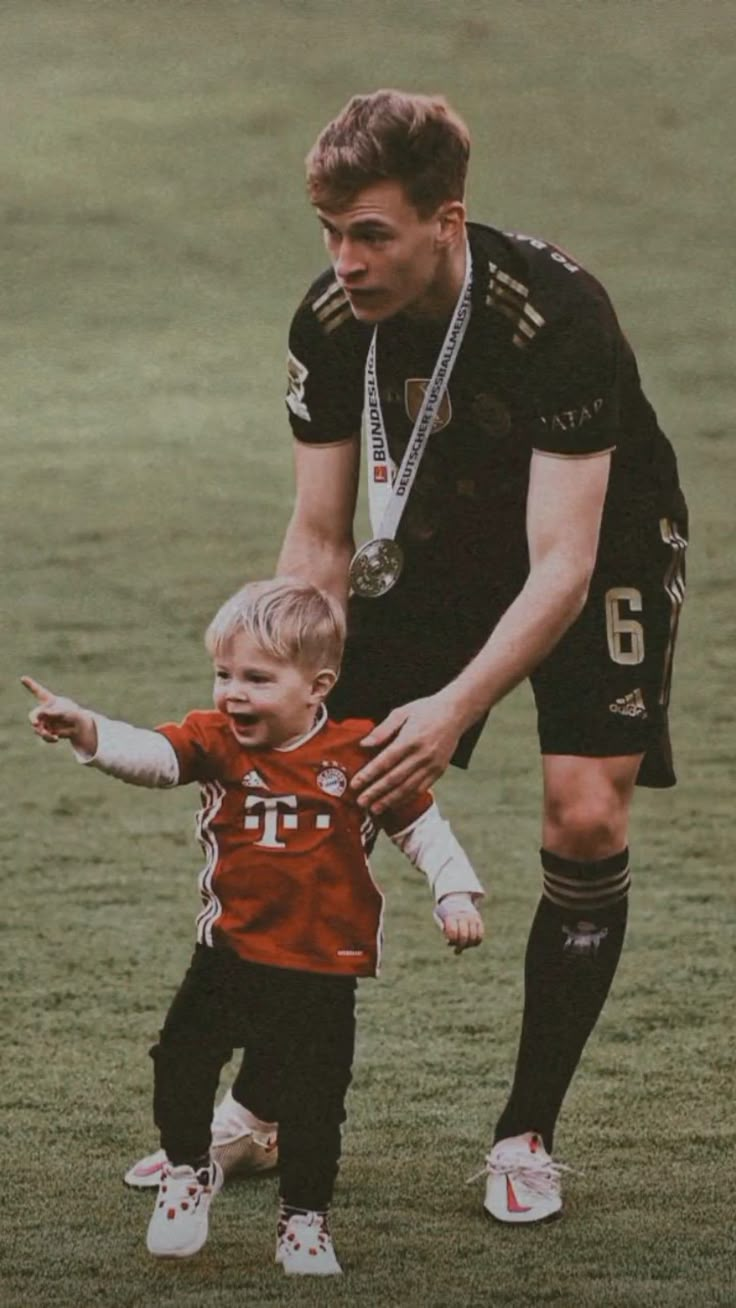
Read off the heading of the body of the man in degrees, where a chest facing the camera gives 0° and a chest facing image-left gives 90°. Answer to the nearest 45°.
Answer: approximately 45°

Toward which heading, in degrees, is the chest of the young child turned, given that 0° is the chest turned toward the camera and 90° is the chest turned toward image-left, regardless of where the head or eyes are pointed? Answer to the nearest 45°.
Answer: approximately 0°
